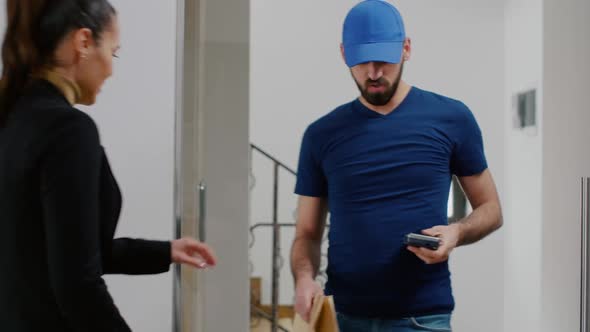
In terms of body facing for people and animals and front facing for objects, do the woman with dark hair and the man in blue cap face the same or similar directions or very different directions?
very different directions

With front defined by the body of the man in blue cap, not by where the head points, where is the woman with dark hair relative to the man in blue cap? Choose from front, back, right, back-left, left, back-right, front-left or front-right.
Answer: front-right

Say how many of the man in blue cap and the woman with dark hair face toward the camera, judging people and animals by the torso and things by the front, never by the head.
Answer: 1

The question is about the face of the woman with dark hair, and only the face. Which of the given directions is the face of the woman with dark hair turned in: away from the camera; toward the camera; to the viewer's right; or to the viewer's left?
to the viewer's right

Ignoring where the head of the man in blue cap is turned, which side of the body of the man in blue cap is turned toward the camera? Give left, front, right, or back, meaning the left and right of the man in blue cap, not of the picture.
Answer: front

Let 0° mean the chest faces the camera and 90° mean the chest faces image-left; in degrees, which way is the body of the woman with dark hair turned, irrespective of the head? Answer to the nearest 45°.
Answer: approximately 225°
